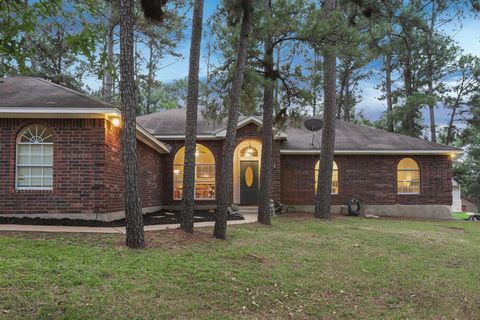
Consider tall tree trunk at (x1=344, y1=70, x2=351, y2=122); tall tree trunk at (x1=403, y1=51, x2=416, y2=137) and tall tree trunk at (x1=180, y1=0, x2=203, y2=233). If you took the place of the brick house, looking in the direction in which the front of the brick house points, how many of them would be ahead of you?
1

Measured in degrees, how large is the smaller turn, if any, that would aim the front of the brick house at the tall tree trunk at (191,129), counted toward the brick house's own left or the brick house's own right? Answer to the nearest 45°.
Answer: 0° — it already faces it

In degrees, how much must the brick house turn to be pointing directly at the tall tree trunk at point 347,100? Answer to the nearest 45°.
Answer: approximately 135° to its left

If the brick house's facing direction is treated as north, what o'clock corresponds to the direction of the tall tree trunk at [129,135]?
The tall tree trunk is roughly at 12 o'clock from the brick house.

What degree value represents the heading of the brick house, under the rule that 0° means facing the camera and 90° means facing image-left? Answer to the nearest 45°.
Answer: approximately 0°

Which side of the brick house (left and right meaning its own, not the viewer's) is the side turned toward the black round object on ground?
left
